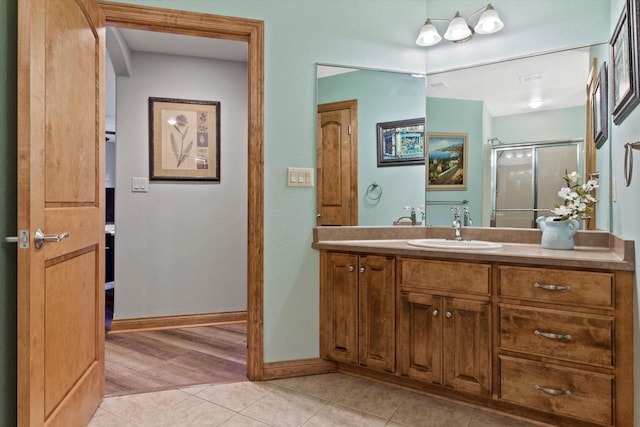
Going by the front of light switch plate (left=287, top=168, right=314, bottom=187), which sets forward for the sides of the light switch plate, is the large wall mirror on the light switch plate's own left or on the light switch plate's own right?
on the light switch plate's own left

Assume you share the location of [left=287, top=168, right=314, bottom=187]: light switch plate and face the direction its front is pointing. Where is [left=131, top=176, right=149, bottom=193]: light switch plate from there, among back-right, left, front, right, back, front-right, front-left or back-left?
back-right

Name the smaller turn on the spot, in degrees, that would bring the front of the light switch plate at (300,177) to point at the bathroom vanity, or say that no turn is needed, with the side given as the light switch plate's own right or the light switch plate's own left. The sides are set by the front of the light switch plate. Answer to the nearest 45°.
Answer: approximately 45° to the light switch plate's own left

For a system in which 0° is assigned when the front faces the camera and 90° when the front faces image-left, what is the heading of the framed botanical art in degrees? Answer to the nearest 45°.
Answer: approximately 0°

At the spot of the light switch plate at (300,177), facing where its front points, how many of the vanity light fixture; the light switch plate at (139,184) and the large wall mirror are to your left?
2

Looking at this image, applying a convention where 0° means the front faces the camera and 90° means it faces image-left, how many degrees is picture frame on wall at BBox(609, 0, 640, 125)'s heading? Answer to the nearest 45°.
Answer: approximately 90°

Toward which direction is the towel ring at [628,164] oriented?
to the viewer's left
